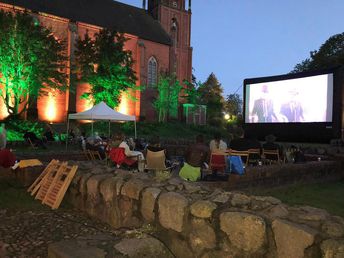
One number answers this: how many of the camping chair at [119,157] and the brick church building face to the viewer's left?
0

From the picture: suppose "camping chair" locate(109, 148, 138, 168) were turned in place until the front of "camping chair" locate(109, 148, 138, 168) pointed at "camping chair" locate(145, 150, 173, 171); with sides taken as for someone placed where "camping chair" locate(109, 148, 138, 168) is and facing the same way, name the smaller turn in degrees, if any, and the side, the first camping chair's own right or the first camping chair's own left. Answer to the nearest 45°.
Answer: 0° — it already faces it

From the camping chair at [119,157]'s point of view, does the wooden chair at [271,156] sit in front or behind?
in front

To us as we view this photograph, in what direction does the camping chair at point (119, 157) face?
facing to the right of the viewer

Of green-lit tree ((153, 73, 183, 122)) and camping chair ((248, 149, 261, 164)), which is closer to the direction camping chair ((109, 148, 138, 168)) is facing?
the camping chair

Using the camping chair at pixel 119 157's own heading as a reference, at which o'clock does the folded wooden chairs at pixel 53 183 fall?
The folded wooden chairs is roughly at 4 o'clock from the camping chair.

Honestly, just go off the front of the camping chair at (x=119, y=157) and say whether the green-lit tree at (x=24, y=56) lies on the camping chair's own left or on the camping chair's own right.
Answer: on the camping chair's own left

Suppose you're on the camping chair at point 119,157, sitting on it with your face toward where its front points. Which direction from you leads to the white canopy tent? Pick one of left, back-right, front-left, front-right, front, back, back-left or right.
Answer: left
